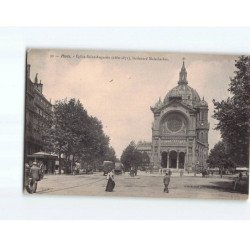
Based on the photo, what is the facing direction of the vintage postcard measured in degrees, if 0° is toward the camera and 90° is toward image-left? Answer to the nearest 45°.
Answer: approximately 0°
